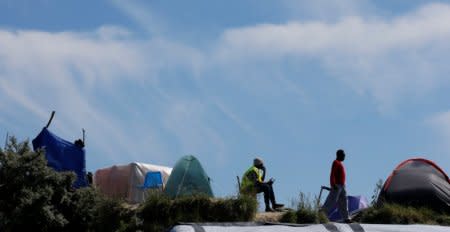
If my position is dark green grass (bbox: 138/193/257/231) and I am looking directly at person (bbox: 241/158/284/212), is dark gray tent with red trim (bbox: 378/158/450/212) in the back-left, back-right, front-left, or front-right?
front-right

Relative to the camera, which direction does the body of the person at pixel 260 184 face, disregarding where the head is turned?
to the viewer's right

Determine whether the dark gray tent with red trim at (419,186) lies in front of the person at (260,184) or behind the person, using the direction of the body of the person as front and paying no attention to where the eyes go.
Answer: in front

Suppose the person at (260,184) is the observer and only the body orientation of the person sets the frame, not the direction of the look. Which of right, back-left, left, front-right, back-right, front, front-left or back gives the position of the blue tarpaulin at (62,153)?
back

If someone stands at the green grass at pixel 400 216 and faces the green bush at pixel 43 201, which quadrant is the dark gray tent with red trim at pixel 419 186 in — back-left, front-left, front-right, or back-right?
back-right
